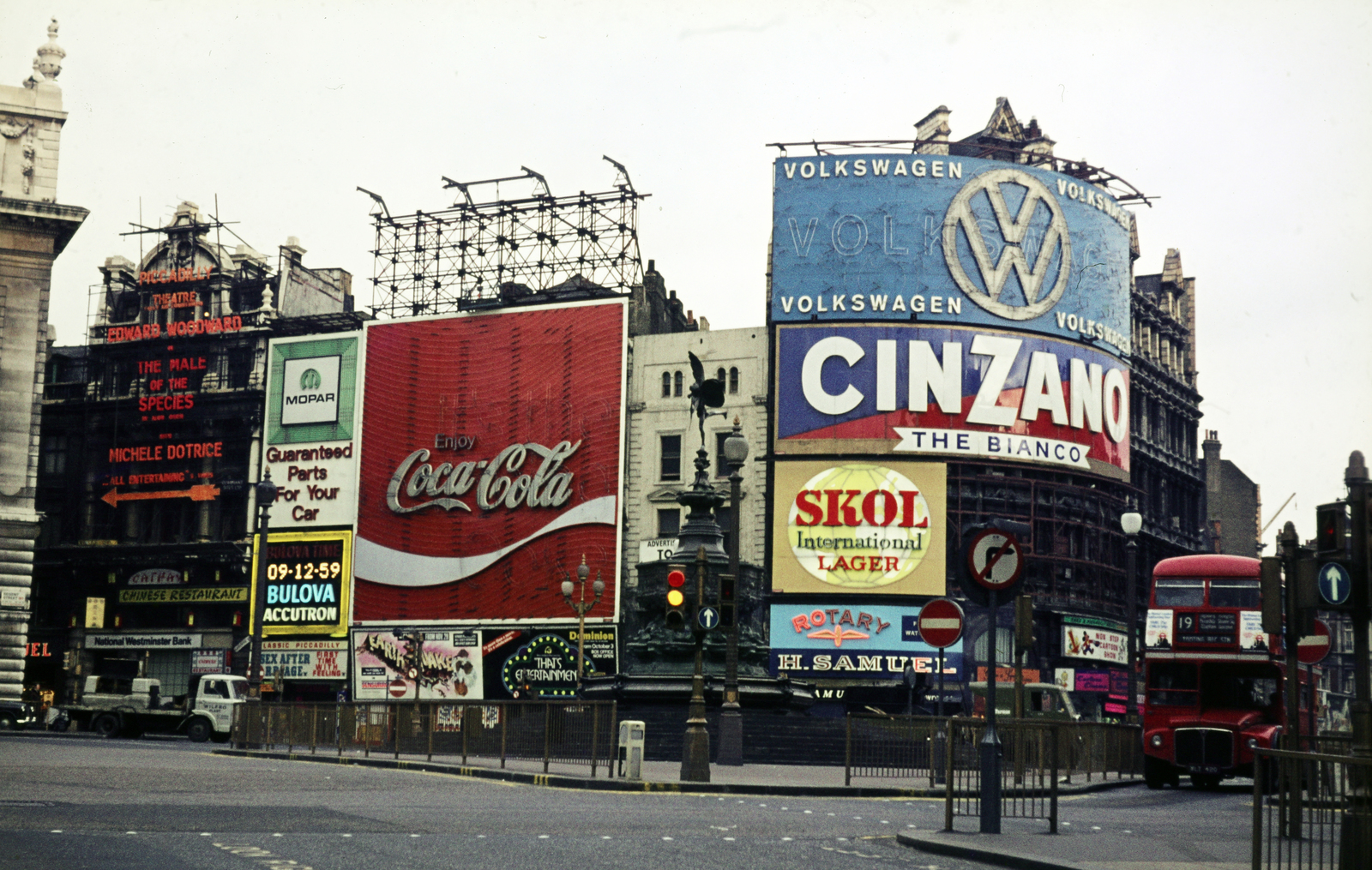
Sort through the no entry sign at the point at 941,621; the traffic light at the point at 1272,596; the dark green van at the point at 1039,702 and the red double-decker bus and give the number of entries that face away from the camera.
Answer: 1

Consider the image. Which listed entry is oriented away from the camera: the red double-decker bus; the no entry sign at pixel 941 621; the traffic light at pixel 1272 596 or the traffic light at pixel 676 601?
the traffic light at pixel 1272 596

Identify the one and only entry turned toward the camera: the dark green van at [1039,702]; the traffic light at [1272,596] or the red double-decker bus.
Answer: the red double-decker bus

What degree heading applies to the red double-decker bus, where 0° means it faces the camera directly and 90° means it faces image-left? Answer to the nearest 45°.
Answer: approximately 0°

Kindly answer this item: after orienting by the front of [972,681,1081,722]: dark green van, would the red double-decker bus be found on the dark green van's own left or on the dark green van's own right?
on the dark green van's own right

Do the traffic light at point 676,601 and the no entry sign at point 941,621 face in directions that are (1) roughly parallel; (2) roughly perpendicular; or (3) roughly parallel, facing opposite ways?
roughly parallel

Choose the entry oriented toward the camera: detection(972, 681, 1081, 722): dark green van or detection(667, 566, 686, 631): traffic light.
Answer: the traffic light

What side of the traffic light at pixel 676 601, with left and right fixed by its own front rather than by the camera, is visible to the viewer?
front

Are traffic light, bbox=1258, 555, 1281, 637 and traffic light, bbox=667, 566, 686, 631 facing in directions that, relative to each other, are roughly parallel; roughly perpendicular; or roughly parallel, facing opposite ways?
roughly parallel, facing opposite ways

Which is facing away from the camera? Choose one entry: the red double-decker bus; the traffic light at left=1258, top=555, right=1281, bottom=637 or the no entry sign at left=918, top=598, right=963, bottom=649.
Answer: the traffic light

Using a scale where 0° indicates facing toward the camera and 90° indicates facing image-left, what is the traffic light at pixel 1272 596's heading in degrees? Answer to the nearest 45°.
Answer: approximately 180°

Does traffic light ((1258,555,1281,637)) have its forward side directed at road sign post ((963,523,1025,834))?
no

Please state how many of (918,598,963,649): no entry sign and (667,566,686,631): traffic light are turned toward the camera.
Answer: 2

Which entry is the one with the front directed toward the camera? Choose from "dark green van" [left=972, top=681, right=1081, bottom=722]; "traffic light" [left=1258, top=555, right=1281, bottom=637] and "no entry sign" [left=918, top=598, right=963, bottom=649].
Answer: the no entry sign

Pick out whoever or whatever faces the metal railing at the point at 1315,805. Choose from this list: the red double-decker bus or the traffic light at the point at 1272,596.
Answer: the red double-decker bus

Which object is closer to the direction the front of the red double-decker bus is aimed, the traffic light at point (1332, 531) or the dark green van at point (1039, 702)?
the traffic light

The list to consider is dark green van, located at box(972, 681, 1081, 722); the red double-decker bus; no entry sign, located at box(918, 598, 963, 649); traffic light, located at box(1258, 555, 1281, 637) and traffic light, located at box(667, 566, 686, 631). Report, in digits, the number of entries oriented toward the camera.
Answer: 3

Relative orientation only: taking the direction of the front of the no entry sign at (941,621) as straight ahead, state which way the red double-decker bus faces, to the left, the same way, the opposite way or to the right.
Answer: the same way
